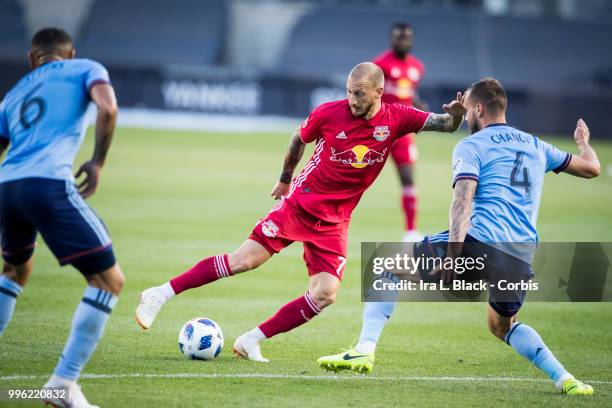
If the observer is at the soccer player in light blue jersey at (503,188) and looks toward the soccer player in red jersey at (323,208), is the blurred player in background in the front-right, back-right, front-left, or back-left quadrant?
front-right

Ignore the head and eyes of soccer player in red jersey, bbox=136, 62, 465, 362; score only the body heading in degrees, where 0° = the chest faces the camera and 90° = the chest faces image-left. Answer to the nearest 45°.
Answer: approximately 0°

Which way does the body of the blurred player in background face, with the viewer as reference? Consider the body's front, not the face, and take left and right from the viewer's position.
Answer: facing the viewer

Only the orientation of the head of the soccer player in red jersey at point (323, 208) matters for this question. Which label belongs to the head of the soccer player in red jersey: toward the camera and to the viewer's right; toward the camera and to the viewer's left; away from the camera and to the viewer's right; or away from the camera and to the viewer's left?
toward the camera and to the viewer's left

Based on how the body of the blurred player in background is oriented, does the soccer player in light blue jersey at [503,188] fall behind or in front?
in front

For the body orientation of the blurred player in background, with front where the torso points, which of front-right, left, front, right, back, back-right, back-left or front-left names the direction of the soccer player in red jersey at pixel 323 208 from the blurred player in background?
front

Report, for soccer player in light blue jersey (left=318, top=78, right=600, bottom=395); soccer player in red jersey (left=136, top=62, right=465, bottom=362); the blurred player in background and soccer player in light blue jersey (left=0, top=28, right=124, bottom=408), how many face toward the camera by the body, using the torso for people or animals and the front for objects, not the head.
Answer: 2

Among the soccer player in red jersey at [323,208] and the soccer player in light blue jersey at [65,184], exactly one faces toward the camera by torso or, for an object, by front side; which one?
the soccer player in red jersey

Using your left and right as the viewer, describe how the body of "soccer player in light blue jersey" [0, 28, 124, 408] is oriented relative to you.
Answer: facing away from the viewer and to the right of the viewer

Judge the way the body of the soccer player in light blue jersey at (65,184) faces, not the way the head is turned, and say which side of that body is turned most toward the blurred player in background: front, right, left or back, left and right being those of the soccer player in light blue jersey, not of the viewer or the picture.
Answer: front

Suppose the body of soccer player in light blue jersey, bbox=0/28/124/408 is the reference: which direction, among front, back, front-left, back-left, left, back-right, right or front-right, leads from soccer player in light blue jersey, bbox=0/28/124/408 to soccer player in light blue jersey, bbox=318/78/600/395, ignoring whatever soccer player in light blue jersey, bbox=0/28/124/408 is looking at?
front-right

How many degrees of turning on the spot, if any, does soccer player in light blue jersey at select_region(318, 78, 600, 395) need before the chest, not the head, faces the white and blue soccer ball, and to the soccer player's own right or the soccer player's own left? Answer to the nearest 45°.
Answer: approximately 45° to the soccer player's own left

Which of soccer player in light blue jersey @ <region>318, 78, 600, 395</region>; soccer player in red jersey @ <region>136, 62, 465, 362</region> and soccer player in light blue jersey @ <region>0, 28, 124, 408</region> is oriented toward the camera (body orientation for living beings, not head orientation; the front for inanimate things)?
the soccer player in red jersey

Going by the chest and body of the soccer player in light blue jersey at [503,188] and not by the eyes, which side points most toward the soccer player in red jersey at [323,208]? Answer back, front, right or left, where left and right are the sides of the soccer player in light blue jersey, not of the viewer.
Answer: front

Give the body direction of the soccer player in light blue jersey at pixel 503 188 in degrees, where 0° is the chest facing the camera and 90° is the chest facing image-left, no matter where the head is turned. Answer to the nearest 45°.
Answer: approximately 135°

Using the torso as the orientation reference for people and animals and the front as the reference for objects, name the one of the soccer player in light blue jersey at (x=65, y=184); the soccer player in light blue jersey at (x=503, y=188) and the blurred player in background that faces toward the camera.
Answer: the blurred player in background

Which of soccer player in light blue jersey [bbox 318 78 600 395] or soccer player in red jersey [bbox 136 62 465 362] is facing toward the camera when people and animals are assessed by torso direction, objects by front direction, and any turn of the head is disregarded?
the soccer player in red jersey

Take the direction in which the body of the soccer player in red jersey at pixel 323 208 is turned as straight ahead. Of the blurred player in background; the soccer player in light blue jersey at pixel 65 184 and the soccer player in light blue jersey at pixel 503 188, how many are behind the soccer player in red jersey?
1
